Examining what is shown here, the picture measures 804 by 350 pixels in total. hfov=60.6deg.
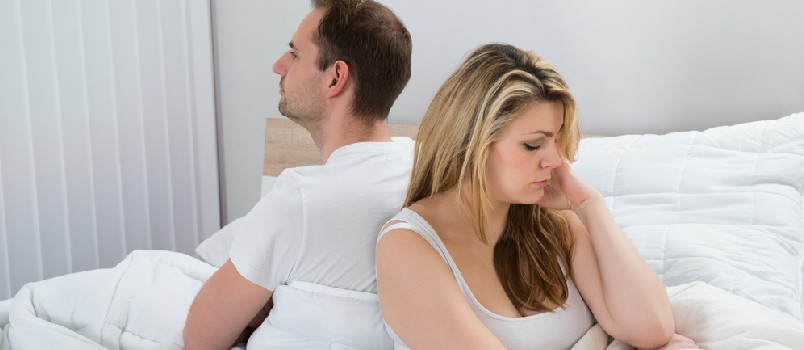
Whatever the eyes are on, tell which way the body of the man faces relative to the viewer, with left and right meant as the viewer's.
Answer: facing away from the viewer and to the left of the viewer

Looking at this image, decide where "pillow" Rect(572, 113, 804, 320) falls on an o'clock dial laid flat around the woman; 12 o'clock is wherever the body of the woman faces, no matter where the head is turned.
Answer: The pillow is roughly at 9 o'clock from the woman.

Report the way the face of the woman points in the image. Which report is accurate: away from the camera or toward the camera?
toward the camera

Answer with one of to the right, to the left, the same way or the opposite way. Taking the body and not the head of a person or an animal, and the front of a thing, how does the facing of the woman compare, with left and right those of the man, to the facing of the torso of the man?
the opposite way

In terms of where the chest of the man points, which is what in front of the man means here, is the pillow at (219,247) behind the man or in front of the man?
in front

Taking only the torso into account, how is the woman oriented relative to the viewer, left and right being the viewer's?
facing the viewer and to the right of the viewer
